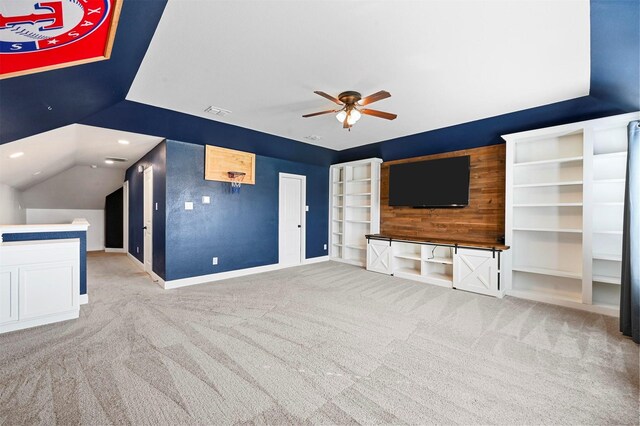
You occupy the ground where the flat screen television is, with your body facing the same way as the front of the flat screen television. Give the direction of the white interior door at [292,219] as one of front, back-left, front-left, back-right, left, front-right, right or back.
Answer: front-right

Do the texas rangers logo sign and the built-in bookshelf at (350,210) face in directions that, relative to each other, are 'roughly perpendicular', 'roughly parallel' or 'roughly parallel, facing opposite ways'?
roughly perpendicular

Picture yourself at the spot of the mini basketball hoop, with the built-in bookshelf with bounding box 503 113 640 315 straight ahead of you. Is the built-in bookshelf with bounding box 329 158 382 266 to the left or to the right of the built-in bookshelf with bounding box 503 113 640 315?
left

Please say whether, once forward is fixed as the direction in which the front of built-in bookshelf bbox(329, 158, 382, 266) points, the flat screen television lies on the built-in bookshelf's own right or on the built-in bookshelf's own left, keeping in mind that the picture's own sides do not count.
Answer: on the built-in bookshelf's own left

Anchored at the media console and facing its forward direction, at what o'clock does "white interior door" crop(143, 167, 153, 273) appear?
The white interior door is roughly at 1 o'clock from the media console.

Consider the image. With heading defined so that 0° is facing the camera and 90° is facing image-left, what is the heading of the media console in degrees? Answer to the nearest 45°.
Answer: approximately 45°

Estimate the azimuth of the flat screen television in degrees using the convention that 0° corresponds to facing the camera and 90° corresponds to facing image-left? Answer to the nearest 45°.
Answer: approximately 45°
